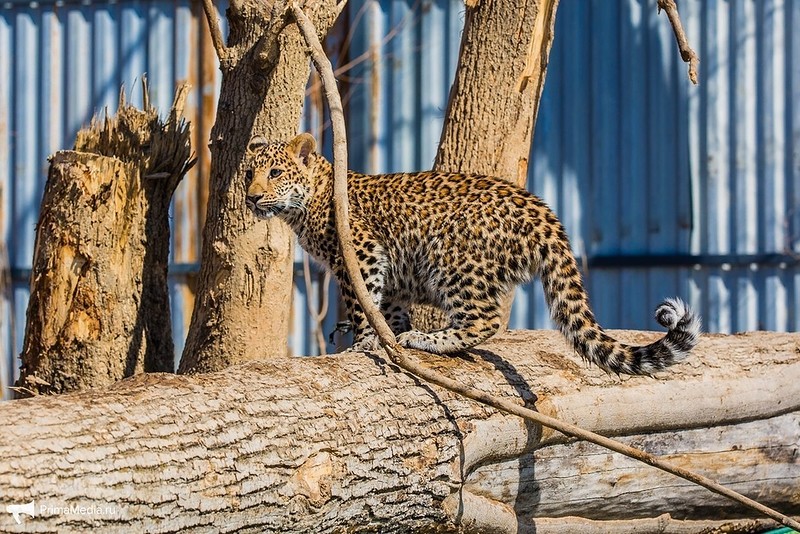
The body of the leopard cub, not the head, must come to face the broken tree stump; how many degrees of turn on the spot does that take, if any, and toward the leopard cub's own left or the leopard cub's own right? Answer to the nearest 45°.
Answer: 0° — it already faces it

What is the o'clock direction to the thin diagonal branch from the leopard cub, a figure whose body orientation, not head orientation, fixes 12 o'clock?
The thin diagonal branch is roughly at 9 o'clock from the leopard cub.

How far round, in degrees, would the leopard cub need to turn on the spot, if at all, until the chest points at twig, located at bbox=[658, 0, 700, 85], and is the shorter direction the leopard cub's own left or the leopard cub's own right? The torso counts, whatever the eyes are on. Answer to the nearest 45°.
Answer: approximately 180°

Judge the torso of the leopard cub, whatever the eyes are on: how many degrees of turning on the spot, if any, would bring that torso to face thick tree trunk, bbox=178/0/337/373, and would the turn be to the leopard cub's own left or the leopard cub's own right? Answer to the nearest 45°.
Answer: approximately 45° to the leopard cub's own right

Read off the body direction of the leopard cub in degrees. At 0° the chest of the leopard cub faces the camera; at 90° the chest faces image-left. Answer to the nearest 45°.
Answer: approximately 90°
